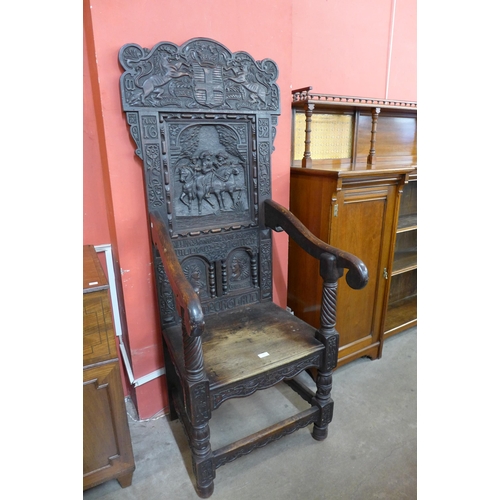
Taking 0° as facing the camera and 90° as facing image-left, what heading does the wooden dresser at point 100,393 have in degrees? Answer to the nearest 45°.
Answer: approximately 315°

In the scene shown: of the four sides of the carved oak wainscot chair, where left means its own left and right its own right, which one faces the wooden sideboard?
left

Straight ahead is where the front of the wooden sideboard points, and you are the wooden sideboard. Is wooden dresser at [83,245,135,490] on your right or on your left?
on your right

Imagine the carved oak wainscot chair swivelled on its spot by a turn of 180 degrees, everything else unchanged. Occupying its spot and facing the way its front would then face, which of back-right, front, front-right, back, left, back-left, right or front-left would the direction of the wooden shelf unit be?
right

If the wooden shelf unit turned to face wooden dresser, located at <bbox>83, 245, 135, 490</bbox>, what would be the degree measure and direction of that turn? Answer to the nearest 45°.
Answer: approximately 90° to its right
